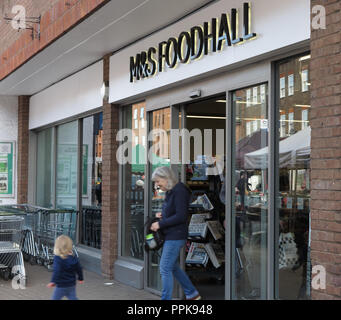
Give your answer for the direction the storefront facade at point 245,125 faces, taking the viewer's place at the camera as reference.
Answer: facing the viewer and to the left of the viewer
